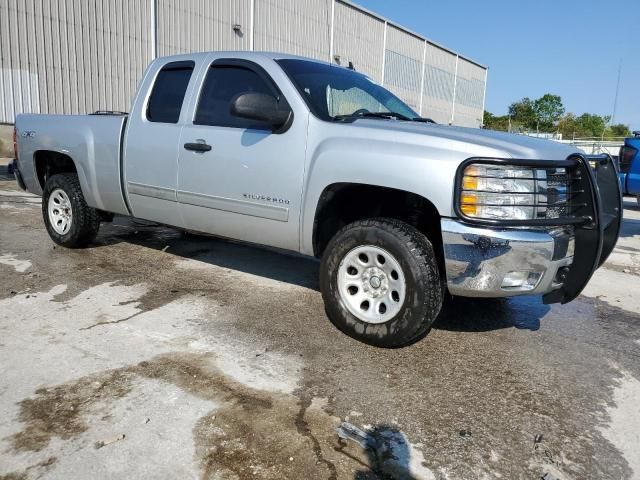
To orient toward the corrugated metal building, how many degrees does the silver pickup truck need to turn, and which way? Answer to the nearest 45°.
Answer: approximately 180°

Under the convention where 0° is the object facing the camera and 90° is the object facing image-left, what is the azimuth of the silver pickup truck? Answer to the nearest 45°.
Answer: approximately 315°
